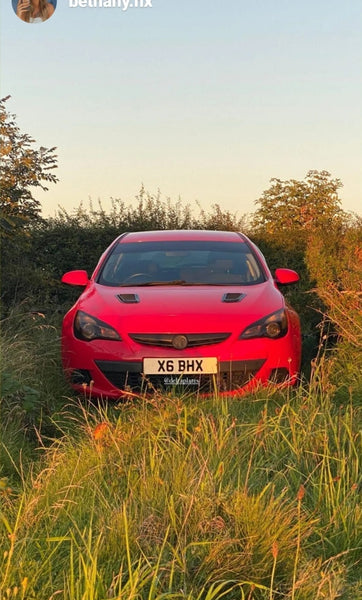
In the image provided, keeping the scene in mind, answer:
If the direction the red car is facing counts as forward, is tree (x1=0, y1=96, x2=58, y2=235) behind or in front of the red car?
behind

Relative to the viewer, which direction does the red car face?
toward the camera

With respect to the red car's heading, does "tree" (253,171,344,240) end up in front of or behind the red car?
behind
